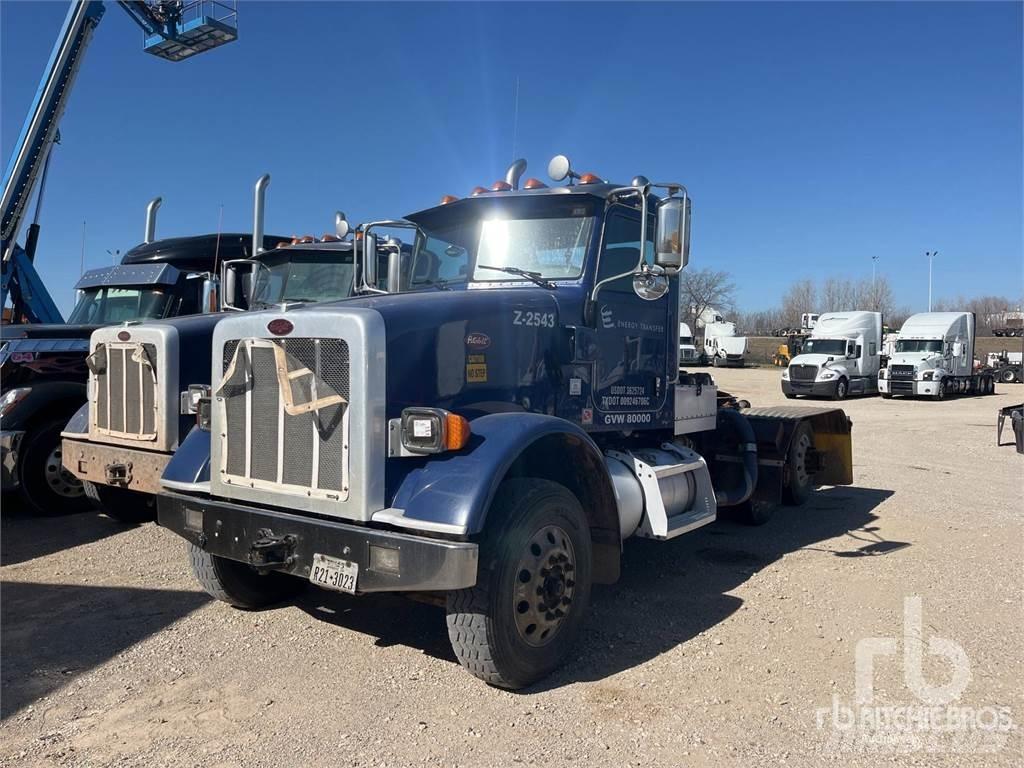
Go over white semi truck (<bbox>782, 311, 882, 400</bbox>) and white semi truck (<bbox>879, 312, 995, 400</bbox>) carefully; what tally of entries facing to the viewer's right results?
0

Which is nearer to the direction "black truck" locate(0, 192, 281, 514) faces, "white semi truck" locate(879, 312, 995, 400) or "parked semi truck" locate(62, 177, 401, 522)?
the parked semi truck

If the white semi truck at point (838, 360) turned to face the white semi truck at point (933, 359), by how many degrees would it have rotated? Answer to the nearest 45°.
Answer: approximately 135° to its left

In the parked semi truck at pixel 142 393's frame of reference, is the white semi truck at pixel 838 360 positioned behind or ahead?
behind

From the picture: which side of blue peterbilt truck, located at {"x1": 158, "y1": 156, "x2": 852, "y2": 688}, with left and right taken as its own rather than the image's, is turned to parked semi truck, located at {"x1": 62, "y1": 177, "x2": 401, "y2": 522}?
right

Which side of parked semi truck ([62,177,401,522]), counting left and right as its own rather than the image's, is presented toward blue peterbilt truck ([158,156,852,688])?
left

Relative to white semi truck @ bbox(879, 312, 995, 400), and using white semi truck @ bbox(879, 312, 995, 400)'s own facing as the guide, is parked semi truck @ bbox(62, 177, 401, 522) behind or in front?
in front

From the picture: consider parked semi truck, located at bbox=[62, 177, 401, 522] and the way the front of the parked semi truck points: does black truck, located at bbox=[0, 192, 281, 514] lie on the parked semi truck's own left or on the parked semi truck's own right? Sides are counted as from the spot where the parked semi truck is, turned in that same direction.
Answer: on the parked semi truck's own right

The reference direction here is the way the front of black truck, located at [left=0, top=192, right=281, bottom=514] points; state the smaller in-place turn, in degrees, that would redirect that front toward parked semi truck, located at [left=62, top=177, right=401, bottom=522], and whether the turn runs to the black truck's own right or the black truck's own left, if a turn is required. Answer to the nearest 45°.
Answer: approximately 45° to the black truck's own left

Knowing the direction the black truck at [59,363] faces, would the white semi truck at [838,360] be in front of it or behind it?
behind

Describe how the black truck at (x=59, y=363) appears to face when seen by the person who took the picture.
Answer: facing the viewer and to the left of the viewer

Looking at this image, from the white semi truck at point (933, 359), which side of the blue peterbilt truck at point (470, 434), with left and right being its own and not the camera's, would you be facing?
back
